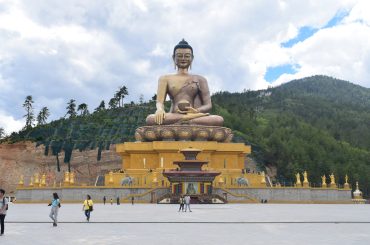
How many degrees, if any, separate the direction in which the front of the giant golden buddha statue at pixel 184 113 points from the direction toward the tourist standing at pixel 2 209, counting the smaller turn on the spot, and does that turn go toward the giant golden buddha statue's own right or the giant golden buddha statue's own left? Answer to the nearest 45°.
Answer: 0° — it already faces them

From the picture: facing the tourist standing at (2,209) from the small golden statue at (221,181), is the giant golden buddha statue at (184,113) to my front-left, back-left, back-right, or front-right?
back-right
